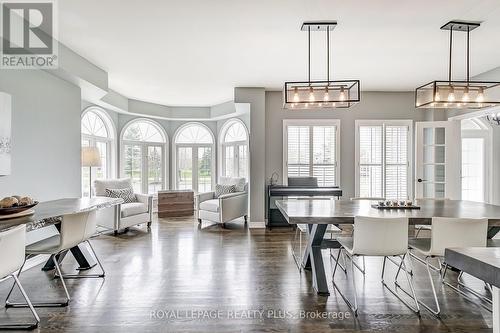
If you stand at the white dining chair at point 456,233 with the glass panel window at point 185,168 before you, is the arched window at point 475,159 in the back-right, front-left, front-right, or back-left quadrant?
front-right

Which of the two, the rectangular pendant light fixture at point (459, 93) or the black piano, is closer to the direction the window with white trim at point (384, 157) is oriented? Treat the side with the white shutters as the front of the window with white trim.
the rectangular pendant light fixture

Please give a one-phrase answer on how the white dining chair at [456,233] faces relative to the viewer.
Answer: facing away from the viewer and to the left of the viewer

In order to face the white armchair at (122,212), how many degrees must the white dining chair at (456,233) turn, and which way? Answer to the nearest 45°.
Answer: approximately 45° to its left

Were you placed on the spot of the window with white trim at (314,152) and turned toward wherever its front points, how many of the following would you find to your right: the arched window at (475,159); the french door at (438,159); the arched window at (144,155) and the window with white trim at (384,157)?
1

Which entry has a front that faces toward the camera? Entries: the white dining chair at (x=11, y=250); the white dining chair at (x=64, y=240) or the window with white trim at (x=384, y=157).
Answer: the window with white trim

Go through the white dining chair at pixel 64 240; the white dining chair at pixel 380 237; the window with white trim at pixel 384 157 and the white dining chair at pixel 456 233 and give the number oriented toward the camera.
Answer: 1

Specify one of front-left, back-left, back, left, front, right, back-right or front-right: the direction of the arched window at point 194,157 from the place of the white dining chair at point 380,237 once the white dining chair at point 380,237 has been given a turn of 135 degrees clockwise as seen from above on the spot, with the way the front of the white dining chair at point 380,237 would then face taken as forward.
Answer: back-left

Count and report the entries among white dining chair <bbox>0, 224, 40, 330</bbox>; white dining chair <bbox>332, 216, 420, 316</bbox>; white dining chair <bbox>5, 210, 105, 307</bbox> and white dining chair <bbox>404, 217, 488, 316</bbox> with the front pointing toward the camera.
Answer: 0

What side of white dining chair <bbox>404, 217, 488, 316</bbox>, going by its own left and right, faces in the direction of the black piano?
front

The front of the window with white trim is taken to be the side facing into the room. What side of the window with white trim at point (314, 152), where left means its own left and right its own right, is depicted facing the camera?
front

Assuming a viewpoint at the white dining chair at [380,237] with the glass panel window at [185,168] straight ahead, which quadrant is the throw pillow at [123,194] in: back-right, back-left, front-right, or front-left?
front-left

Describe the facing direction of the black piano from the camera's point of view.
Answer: facing the viewer

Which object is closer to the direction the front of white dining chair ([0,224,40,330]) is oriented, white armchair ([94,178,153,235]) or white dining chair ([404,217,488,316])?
the white armchair

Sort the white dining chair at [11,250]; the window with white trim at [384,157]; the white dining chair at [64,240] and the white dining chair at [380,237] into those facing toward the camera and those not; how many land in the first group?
1

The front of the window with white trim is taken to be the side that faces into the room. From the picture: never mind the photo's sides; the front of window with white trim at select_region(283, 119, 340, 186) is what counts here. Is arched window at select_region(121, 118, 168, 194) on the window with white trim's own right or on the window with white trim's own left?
on the window with white trim's own right

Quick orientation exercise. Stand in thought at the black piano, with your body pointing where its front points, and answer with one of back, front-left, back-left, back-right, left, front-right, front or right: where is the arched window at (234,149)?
back-right

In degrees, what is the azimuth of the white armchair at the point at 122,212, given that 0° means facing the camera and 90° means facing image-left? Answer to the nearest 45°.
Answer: approximately 315°
